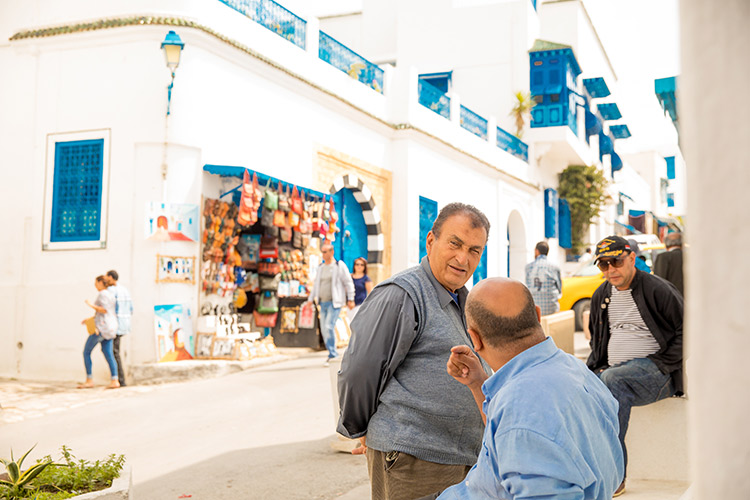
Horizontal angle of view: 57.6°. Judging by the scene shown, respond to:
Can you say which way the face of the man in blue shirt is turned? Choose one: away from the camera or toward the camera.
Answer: away from the camera

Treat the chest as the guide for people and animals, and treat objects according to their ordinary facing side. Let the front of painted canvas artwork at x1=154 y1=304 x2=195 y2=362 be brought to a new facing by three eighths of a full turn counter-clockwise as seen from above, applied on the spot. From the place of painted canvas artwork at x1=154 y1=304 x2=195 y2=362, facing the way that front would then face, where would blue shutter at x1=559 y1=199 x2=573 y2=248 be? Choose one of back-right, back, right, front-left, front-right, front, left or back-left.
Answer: front

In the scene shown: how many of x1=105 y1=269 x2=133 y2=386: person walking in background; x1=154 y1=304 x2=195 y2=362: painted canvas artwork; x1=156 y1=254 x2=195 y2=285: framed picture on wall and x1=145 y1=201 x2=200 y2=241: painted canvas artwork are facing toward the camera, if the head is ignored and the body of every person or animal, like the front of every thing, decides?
3

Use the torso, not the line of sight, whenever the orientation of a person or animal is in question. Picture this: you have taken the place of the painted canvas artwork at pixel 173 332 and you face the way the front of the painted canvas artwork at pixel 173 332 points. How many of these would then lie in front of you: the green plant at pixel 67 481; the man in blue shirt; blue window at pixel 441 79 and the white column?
3

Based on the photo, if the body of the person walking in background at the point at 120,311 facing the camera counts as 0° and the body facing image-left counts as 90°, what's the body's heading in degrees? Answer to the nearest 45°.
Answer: approximately 90°

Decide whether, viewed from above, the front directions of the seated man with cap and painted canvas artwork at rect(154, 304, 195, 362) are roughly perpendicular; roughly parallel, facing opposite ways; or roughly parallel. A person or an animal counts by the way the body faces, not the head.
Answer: roughly perpendicular

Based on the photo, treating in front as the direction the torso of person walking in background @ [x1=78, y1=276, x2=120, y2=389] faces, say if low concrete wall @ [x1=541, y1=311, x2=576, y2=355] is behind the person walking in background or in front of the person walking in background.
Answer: behind

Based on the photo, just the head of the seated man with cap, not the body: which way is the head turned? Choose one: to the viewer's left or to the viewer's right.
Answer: to the viewer's left
